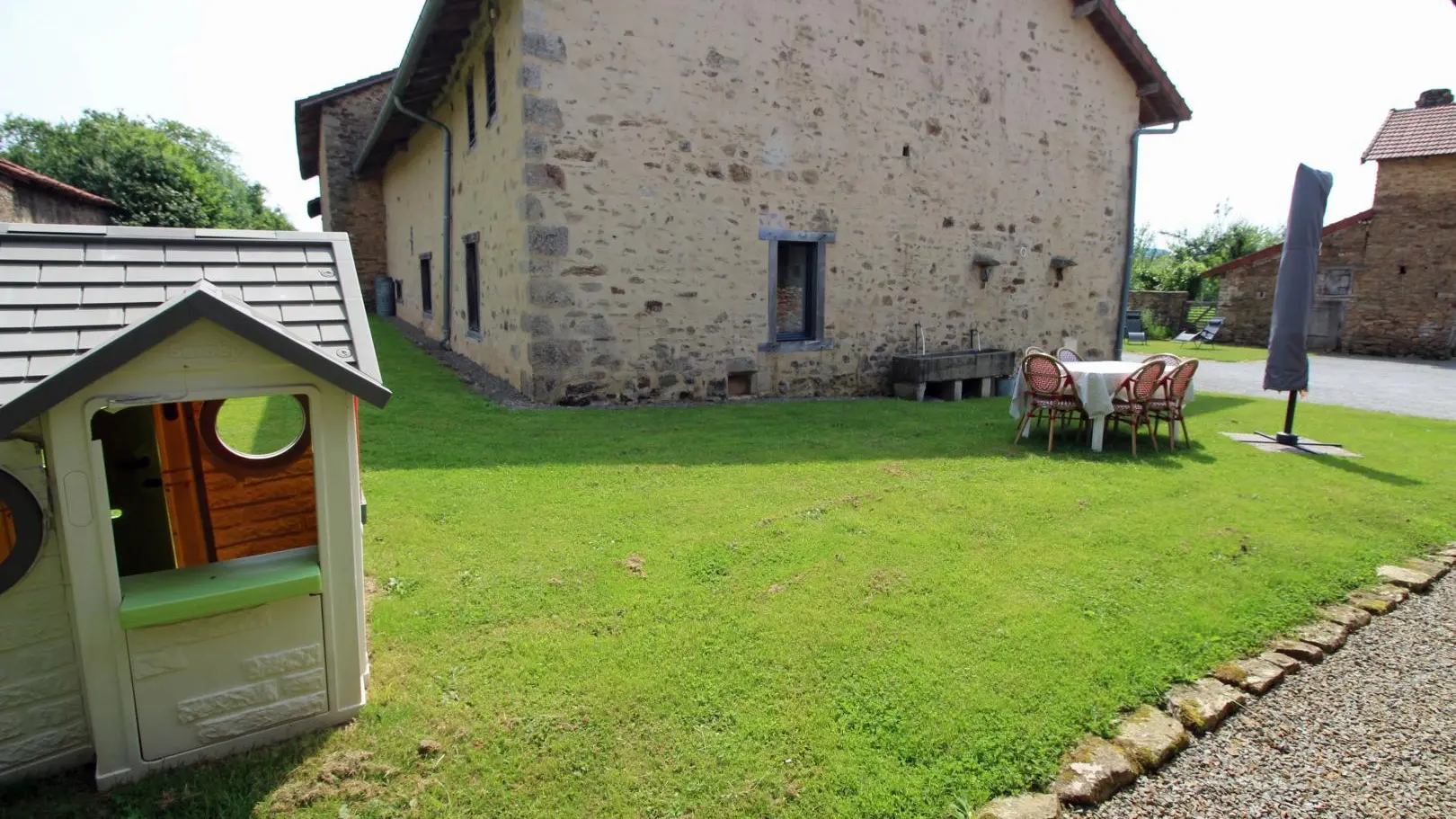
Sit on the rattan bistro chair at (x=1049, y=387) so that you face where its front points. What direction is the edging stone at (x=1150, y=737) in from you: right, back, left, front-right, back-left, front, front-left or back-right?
back-right

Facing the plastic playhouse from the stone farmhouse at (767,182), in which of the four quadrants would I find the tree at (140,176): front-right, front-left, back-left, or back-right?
back-right

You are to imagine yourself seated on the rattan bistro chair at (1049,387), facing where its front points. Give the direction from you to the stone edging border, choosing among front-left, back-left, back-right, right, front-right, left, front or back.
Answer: back-right

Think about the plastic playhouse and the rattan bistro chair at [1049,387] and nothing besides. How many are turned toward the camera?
1

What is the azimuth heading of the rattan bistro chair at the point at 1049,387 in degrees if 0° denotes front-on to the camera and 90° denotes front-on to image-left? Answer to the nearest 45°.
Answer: approximately 225°

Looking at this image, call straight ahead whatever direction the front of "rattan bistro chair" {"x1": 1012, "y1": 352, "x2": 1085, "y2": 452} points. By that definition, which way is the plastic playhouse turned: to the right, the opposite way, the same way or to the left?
to the right

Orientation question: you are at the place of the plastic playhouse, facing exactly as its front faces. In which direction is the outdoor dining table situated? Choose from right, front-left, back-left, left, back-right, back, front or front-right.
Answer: left

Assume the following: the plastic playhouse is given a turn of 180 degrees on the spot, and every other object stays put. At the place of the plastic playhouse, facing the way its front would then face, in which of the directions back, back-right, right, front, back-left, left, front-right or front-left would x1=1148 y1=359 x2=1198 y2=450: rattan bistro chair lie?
right

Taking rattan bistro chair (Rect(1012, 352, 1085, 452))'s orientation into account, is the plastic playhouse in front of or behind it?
behind

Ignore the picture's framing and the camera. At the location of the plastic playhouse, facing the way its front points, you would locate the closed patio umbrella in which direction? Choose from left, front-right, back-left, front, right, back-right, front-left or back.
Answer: left

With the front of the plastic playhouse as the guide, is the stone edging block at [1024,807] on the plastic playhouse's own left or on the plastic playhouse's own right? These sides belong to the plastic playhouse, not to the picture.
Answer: on the plastic playhouse's own left
